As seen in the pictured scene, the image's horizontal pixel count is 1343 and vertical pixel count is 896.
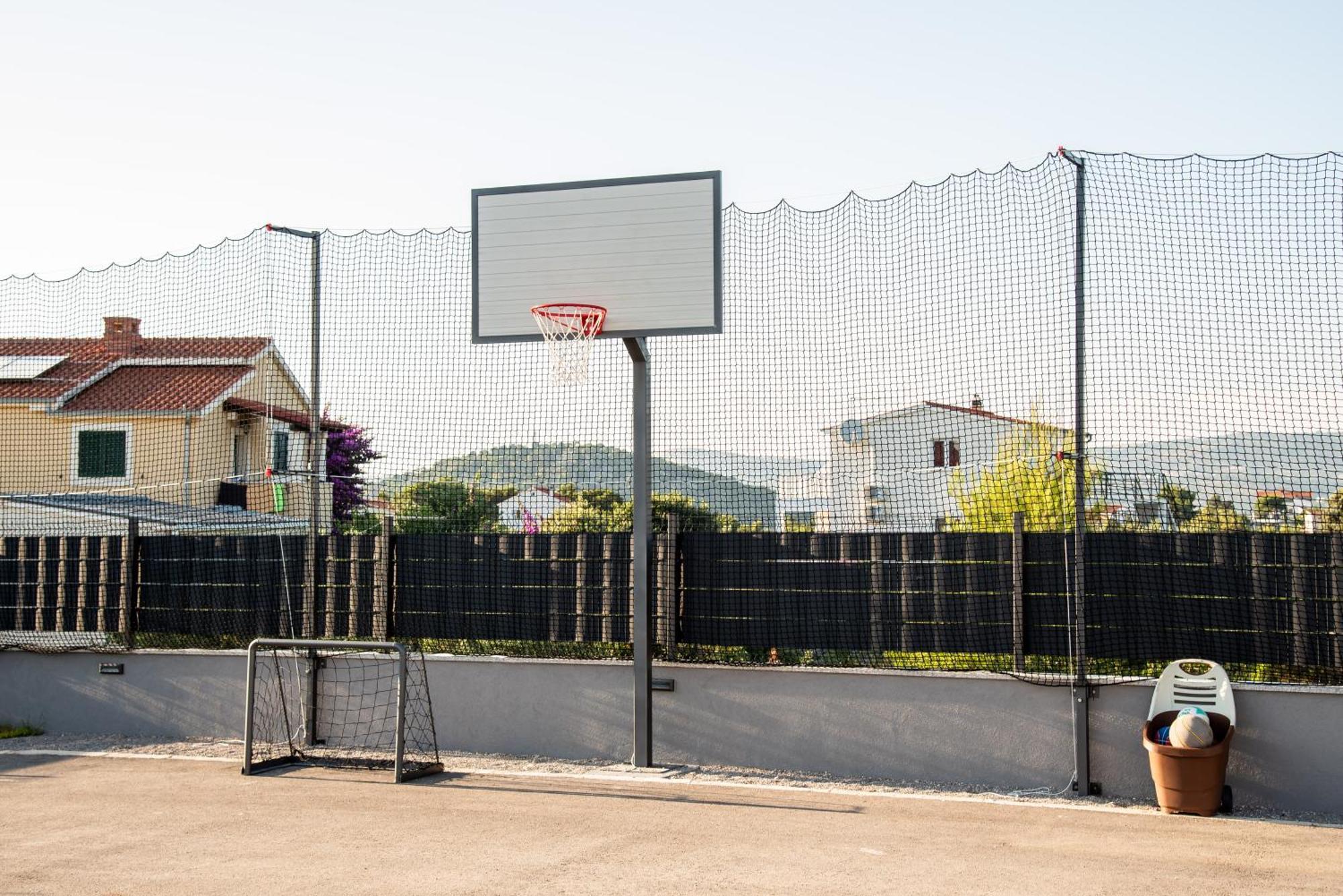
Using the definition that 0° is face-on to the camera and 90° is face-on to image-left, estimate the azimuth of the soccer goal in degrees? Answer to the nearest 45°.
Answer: approximately 45°

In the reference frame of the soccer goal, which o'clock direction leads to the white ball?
The white ball is roughly at 9 o'clock from the soccer goal.

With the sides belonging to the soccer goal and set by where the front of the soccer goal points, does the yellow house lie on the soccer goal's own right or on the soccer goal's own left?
on the soccer goal's own right

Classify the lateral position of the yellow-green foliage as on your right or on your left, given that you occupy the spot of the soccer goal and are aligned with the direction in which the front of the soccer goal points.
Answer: on your left

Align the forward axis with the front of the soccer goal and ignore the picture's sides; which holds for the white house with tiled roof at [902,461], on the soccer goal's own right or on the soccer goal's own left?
on the soccer goal's own left
